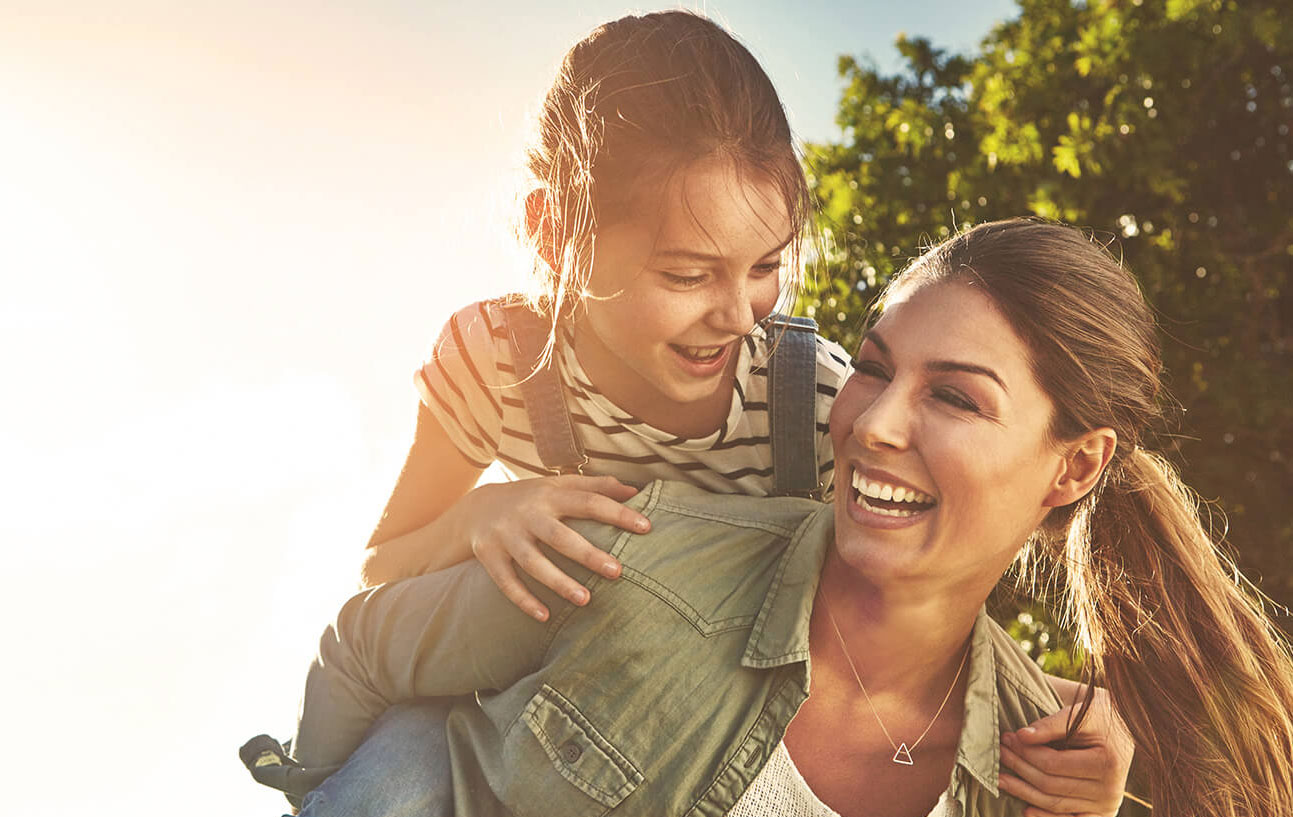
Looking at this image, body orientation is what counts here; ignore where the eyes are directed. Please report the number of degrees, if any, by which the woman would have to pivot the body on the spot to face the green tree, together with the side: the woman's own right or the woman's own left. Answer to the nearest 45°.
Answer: approximately 135° to the woman's own left

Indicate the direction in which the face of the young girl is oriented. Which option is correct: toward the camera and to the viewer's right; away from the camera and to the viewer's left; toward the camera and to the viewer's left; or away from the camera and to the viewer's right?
toward the camera and to the viewer's right

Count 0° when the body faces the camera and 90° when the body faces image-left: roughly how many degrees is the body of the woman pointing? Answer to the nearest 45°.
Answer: approximately 0°

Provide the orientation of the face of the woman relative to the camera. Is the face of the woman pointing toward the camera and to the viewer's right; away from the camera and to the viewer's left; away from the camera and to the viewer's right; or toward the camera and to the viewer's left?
toward the camera and to the viewer's left
